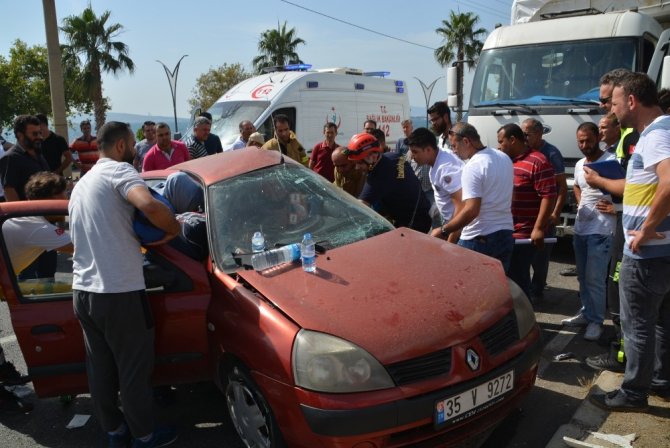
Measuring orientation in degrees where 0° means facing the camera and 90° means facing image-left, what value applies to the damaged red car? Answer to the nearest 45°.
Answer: approximately 315°

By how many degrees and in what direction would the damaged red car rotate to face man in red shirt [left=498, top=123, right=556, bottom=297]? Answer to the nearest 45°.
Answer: approximately 90° to its left

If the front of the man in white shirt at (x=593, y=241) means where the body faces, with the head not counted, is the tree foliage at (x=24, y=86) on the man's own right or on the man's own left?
on the man's own right

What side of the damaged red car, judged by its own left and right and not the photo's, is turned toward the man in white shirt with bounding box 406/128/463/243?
left

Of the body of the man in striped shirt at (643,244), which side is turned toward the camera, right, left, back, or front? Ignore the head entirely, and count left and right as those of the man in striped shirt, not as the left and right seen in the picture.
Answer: left

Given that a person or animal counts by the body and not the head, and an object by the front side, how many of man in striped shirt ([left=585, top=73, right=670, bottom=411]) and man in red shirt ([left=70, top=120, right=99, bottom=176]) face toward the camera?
1

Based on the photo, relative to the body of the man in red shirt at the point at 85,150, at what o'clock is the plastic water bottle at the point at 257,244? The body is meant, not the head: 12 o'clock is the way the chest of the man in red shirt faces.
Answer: The plastic water bottle is roughly at 12 o'clock from the man in red shirt.

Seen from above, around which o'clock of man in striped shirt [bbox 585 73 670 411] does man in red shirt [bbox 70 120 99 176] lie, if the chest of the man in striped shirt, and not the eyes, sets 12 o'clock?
The man in red shirt is roughly at 1 o'clock from the man in striped shirt.

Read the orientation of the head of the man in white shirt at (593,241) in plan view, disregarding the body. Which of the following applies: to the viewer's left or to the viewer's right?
to the viewer's left
